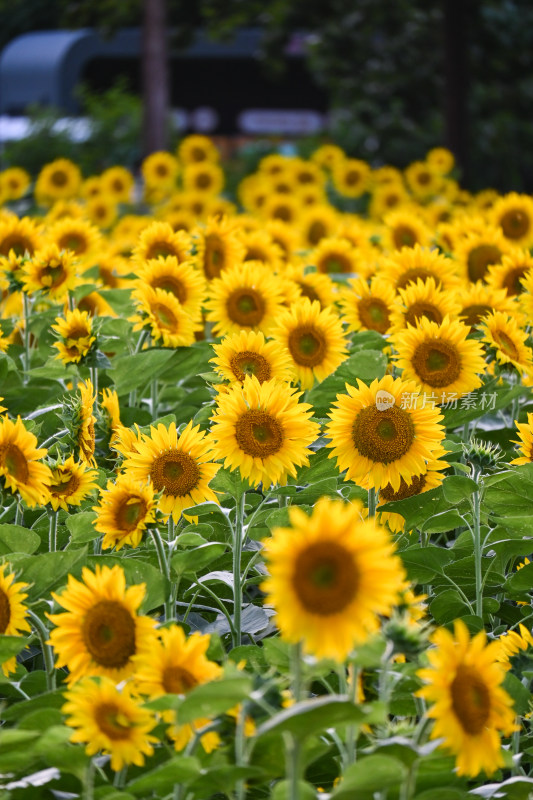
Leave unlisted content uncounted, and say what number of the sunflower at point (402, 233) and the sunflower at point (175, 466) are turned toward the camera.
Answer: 2

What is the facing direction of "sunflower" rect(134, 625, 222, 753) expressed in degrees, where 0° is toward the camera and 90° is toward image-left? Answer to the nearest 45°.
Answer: approximately 0°

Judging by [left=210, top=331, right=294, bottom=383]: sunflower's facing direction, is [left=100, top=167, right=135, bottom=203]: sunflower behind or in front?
behind

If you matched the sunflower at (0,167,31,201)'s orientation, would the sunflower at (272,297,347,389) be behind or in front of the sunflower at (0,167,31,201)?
in front
